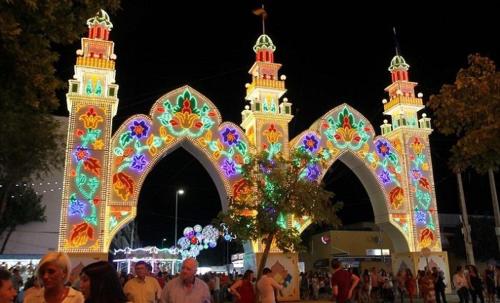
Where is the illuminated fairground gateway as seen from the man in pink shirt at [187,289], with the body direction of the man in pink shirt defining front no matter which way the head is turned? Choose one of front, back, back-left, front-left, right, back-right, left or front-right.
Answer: back

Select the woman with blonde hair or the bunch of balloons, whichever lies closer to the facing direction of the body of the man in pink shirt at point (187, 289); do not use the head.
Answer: the woman with blonde hair

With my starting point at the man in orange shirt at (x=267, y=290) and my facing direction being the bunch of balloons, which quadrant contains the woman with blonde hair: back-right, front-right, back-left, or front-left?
back-left

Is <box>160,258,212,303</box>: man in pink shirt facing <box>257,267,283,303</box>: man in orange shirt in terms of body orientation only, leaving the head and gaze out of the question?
no

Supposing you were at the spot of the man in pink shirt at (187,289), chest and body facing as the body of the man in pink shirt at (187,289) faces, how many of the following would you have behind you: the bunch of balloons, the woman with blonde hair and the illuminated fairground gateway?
2

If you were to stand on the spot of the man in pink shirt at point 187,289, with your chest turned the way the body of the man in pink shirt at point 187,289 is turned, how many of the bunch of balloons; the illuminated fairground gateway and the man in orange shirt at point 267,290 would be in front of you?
0

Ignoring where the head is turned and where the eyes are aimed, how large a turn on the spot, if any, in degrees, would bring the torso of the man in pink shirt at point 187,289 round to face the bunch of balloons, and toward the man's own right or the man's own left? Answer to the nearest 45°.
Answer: approximately 180°

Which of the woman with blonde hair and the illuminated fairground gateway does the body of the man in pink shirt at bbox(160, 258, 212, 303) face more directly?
the woman with blonde hair

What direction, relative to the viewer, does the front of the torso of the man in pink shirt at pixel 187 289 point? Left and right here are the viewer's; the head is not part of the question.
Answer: facing the viewer
